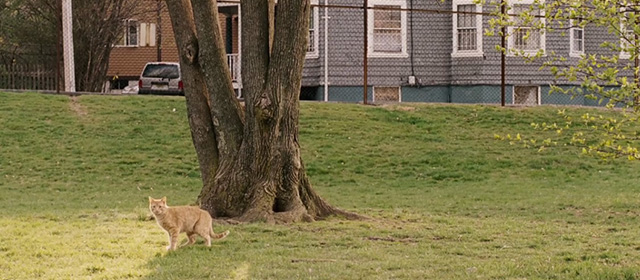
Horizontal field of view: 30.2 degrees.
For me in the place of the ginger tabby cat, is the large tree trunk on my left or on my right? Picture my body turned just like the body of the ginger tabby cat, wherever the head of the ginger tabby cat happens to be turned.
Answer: on my right

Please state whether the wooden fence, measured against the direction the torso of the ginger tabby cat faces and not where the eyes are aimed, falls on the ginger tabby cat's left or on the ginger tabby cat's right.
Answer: on the ginger tabby cat's right

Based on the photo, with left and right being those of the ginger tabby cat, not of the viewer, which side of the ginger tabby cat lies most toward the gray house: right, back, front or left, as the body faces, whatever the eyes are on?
right

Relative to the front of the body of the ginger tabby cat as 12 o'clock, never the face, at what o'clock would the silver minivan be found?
The silver minivan is roughly at 3 o'clock from the ginger tabby cat.

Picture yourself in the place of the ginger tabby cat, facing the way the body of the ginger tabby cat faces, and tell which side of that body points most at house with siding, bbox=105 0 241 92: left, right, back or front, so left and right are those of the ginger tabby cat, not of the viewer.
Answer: right

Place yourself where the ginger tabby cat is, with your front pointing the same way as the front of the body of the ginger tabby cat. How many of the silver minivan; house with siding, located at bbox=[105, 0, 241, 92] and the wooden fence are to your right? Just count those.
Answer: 3

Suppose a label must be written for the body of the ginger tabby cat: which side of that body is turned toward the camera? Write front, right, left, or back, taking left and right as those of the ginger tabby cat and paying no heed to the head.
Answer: left
